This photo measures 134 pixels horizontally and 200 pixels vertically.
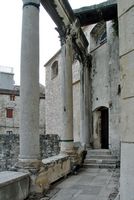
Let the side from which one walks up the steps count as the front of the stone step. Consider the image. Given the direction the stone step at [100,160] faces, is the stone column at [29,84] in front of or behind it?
in front

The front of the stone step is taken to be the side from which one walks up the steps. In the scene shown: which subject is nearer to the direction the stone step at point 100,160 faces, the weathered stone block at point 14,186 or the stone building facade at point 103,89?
the weathered stone block

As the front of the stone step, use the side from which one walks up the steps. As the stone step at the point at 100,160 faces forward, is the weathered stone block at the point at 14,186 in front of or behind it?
in front
